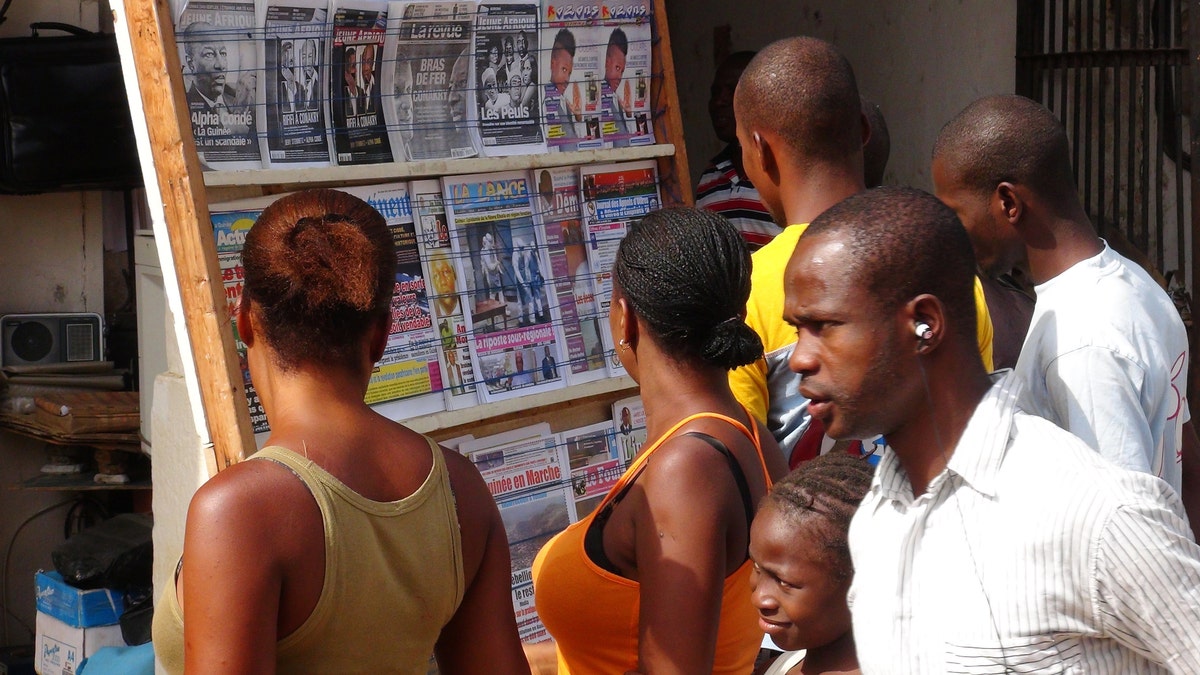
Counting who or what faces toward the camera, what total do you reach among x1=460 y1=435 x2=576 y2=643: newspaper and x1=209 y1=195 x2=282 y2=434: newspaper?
2

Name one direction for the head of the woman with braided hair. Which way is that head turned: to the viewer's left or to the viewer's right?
to the viewer's left

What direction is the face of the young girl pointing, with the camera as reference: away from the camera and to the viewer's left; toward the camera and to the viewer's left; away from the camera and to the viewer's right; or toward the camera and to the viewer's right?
toward the camera and to the viewer's left

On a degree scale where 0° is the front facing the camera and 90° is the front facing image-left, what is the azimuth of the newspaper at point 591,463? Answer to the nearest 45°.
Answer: approximately 0°
